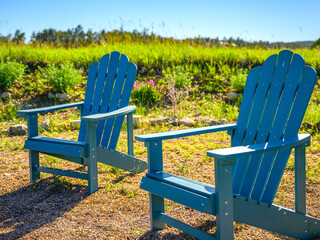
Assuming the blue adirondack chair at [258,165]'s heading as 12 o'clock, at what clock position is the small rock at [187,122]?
The small rock is roughly at 4 o'clock from the blue adirondack chair.

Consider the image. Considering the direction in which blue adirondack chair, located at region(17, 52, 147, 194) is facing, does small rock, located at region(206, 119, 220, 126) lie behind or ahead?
behind

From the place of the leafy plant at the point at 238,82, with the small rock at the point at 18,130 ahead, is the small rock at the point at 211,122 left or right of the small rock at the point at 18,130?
left

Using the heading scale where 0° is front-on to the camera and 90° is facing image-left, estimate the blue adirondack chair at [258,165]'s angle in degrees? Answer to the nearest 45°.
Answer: approximately 45°

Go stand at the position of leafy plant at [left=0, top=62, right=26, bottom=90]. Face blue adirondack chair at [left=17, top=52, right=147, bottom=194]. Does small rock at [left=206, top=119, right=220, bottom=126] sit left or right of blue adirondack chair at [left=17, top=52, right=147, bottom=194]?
left

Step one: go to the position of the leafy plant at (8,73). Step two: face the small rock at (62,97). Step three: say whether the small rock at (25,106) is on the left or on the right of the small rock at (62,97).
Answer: right

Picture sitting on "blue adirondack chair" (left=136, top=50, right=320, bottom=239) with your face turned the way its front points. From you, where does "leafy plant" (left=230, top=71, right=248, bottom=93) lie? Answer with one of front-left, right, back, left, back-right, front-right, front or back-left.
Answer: back-right

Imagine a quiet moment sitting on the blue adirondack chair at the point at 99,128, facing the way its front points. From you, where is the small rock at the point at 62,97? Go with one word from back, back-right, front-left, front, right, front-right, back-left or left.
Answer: back-right

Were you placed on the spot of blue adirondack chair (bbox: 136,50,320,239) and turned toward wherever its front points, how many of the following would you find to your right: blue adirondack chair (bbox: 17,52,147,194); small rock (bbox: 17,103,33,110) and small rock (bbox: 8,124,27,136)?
3

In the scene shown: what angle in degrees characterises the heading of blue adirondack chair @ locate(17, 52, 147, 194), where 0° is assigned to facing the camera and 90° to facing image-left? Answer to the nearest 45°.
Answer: approximately 45°

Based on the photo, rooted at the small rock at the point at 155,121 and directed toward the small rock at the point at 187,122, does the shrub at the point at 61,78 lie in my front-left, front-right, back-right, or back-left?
back-left
